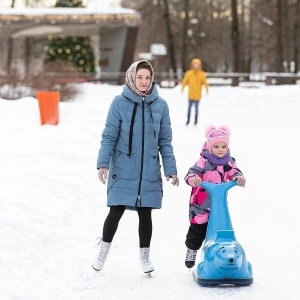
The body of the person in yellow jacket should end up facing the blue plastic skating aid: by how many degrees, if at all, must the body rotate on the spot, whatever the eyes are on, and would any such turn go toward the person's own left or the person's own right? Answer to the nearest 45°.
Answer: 0° — they already face it

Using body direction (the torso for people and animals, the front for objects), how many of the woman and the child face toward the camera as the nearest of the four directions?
2

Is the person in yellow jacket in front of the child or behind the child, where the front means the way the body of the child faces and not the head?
behind

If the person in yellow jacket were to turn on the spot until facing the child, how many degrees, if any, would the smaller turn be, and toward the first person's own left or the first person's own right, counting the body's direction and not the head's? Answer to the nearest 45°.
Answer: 0° — they already face them

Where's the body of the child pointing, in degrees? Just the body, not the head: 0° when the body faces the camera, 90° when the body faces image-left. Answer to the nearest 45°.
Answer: approximately 0°

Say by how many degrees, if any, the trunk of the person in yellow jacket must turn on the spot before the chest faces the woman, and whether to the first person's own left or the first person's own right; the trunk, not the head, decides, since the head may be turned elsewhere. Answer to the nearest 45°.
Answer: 0° — they already face them

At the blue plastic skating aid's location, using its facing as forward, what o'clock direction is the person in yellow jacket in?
The person in yellow jacket is roughly at 6 o'clock from the blue plastic skating aid.
